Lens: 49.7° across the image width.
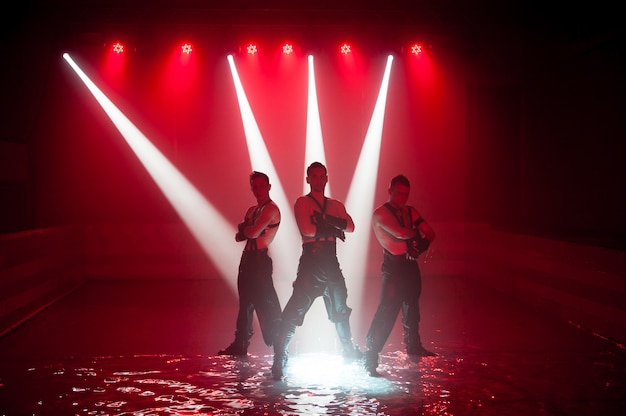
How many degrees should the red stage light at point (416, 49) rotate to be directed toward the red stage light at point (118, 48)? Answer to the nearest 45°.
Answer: approximately 90° to its right

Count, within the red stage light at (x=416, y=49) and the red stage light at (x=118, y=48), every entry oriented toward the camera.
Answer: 2

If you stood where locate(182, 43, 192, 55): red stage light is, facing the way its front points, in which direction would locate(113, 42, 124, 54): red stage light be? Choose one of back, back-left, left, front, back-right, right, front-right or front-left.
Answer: right

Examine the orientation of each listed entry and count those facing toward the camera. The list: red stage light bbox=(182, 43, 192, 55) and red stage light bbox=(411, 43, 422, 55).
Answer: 2

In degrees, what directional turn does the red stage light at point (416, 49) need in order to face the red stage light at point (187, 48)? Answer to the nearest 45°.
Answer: approximately 90° to its right

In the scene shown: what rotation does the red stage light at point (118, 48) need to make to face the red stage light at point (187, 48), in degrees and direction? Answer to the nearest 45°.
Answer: approximately 90° to its left

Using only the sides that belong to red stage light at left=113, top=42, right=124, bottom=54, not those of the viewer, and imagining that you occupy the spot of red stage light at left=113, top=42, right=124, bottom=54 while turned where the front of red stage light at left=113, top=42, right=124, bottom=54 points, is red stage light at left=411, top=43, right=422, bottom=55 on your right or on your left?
on your left

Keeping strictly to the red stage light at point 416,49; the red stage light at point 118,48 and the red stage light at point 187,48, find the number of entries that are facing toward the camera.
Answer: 3

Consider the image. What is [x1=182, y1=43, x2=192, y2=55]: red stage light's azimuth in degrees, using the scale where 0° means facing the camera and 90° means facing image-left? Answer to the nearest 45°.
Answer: approximately 0°
